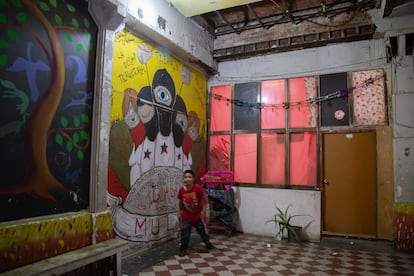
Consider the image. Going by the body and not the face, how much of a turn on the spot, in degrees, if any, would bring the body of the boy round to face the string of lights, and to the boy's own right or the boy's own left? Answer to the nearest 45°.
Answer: approximately 180°

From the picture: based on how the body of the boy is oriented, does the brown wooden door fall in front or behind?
behind

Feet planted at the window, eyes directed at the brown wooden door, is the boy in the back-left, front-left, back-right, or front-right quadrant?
back-right

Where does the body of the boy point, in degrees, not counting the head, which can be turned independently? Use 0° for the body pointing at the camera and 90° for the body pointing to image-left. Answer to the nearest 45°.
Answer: approximately 45°

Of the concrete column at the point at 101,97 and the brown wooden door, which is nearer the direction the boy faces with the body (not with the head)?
the concrete column

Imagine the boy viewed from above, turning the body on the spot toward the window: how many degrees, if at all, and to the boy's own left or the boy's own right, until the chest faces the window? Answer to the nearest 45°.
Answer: approximately 180°
